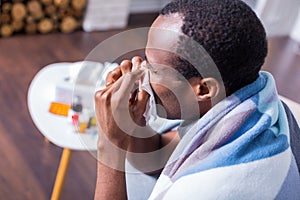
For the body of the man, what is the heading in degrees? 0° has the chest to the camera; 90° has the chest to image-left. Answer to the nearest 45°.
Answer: approximately 90°

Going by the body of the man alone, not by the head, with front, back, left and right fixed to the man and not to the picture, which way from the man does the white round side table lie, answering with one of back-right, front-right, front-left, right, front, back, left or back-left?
front-right

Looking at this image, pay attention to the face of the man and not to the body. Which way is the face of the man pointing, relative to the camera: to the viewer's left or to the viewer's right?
to the viewer's left
